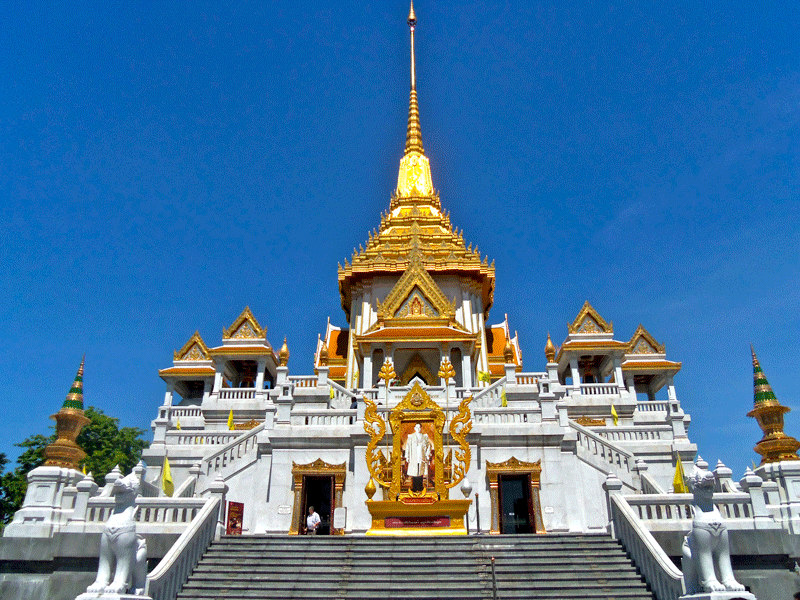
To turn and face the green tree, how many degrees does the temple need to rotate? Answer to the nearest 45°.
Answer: approximately 135° to its right

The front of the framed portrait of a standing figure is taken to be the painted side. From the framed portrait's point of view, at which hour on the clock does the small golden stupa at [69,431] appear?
The small golden stupa is roughly at 3 o'clock from the framed portrait of a standing figure.

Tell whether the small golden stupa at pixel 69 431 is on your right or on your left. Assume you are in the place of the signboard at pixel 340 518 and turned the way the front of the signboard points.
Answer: on your right

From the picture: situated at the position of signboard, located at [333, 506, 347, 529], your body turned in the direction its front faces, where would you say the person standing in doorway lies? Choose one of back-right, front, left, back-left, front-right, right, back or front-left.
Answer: right

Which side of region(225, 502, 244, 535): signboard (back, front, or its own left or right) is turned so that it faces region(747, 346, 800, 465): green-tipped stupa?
left

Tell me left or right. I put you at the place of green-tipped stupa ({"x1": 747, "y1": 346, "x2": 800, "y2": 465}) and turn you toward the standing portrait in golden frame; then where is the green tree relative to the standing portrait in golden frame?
right

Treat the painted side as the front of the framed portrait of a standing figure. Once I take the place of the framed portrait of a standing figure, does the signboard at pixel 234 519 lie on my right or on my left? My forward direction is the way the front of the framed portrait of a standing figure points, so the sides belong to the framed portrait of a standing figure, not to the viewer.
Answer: on my right

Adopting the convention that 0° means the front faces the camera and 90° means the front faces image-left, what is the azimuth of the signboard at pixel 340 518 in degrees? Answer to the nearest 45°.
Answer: approximately 0°

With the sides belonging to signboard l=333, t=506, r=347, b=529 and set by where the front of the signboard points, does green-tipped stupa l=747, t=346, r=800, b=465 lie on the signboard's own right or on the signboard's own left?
on the signboard's own left

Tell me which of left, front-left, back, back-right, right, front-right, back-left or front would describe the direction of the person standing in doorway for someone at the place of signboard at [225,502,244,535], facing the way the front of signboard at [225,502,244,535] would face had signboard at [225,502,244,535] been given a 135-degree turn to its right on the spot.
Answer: right

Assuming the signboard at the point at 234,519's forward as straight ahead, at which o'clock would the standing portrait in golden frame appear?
The standing portrait in golden frame is roughly at 9 o'clock from the signboard.

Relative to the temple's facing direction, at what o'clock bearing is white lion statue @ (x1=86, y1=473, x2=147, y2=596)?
The white lion statue is roughly at 1 o'clock from the temple.

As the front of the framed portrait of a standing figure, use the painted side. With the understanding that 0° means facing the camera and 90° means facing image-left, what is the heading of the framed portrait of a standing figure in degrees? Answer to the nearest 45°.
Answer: approximately 0°

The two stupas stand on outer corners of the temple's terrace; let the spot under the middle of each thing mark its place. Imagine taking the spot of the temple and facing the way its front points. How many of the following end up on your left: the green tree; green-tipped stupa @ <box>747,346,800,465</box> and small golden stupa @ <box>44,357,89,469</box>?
1
